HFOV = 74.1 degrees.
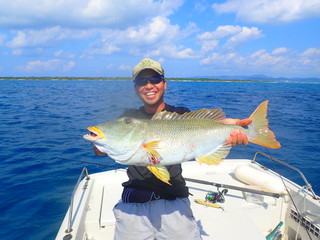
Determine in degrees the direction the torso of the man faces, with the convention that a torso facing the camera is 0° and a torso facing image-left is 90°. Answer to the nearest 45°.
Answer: approximately 0°
